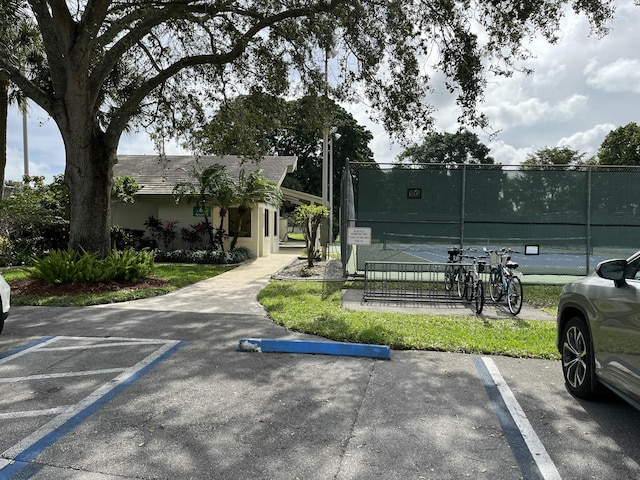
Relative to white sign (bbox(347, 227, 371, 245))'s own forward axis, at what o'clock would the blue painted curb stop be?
The blue painted curb stop is roughly at 12 o'clock from the white sign.

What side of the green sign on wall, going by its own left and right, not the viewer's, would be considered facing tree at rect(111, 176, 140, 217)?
right

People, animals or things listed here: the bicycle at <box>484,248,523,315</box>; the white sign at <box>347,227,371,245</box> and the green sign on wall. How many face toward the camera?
2

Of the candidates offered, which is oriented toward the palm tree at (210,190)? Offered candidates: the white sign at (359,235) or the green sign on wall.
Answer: the green sign on wall

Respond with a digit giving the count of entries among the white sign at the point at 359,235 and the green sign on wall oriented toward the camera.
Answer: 2

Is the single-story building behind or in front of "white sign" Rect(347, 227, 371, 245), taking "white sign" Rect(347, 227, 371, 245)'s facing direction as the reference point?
behind

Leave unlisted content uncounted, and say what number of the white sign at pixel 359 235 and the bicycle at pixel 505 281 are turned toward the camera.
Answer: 1

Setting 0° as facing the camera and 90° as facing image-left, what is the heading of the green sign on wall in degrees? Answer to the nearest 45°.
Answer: approximately 0°

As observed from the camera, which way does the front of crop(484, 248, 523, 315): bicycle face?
facing away from the viewer and to the left of the viewer

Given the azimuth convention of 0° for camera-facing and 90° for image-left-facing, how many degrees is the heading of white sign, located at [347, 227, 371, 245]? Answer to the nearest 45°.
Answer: approximately 0°

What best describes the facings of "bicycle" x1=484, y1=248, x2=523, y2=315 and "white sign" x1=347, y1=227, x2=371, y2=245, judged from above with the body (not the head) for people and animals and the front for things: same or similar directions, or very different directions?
very different directions

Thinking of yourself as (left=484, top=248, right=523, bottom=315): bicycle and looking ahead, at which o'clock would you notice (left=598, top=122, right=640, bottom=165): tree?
The tree is roughly at 2 o'clock from the bicycle.

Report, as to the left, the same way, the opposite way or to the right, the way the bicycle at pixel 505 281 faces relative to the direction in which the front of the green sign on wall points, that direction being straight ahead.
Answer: the opposite way
